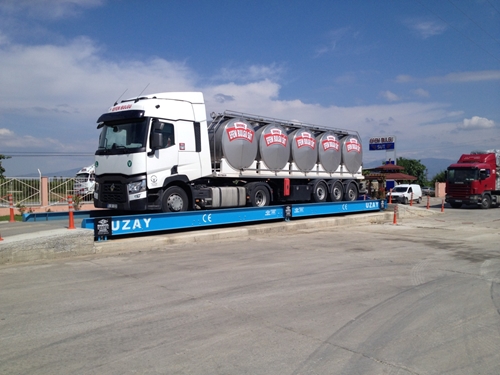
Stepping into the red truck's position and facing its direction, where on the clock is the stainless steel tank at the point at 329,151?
The stainless steel tank is roughly at 11 o'clock from the red truck.

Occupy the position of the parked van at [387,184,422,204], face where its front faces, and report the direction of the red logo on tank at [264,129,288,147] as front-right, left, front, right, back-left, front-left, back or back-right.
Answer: front-left

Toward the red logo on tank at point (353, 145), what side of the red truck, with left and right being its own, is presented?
front

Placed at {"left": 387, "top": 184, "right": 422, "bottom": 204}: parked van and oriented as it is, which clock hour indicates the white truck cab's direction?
The white truck cab is roughly at 12 o'clock from the parked van.

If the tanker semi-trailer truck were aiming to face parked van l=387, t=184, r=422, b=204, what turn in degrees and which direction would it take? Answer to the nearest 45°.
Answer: approximately 180°

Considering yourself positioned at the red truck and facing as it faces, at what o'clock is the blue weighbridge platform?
The blue weighbridge platform is roughly at 11 o'clock from the red truck.

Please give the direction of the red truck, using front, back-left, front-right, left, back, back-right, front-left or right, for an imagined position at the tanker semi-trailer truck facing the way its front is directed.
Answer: back

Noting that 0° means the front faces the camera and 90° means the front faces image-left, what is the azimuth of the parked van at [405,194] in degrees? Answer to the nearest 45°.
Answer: approximately 45°

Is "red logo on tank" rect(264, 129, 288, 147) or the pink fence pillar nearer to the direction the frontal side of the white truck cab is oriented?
the pink fence pillar

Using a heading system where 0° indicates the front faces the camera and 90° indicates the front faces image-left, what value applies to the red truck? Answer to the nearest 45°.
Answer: approximately 45°

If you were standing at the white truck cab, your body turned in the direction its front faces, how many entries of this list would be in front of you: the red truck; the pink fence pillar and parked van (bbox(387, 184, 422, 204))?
1

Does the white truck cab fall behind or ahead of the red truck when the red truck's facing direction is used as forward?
ahead
